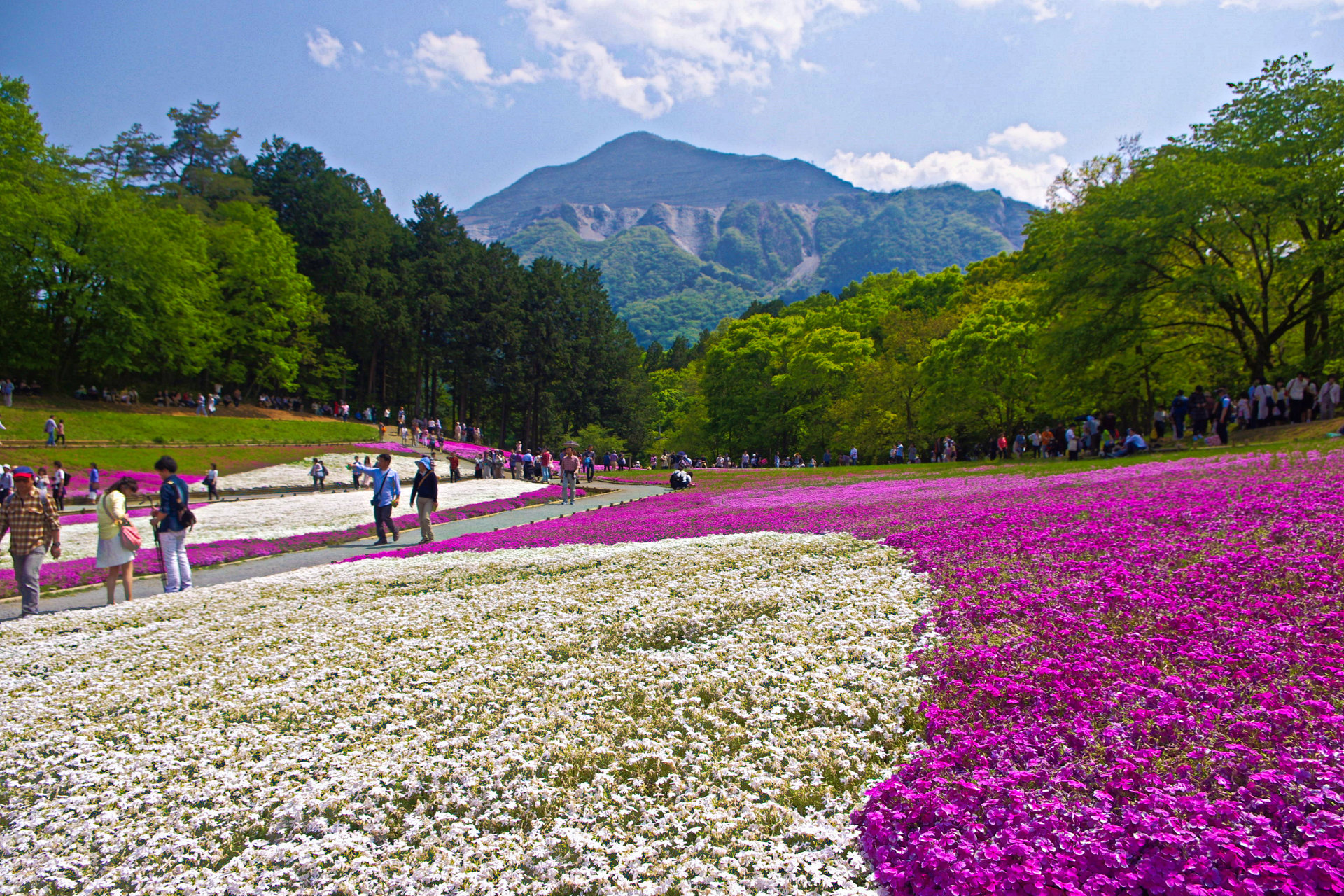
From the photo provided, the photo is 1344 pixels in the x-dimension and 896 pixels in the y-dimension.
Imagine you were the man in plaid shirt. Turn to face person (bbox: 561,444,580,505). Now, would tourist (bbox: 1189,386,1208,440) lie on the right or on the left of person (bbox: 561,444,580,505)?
right

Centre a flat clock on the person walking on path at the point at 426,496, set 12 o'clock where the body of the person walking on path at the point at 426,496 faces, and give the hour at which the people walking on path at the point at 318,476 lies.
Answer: the people walking on path at the point at 318,476 is roughly at 4 o'clock from the person walking on path at the point at 426,496.

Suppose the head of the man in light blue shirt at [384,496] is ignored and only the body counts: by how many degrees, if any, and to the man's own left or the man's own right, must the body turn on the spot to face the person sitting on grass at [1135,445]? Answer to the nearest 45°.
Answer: approximately 135° to the man's own left

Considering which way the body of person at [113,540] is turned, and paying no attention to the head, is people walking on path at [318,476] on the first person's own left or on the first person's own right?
on the first person's own left

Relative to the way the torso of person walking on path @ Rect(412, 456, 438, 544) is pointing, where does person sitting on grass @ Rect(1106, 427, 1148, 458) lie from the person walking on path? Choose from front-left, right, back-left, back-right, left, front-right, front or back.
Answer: back-left

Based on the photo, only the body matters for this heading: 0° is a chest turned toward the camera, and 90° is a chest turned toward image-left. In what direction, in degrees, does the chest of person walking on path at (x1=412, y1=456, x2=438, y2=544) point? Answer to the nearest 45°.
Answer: approximately 45°

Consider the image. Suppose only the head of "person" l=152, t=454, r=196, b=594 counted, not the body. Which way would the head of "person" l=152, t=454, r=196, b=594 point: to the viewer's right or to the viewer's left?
to the viewer's left
